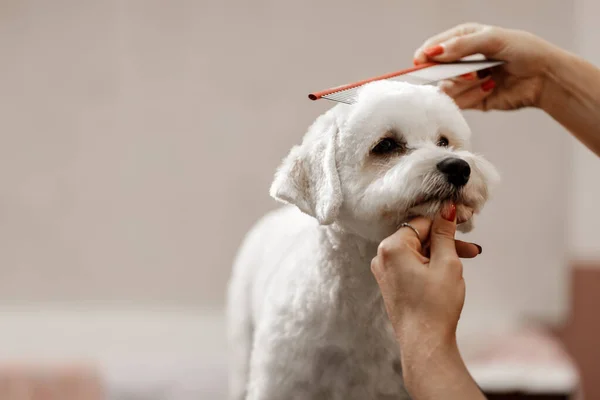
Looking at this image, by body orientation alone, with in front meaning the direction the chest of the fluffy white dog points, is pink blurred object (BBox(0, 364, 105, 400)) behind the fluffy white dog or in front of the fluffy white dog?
behind

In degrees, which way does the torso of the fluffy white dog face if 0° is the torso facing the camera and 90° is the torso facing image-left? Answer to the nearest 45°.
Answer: approximately 315°
